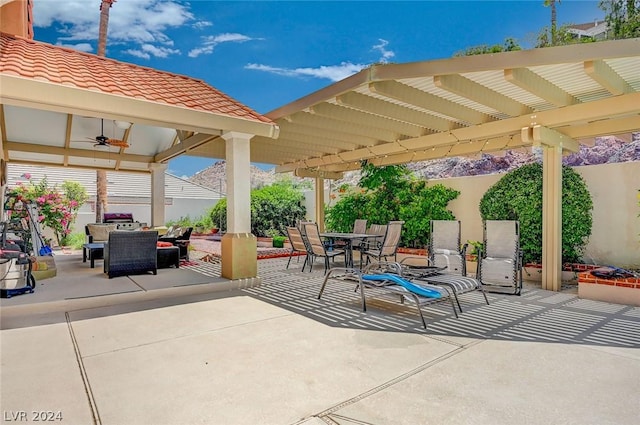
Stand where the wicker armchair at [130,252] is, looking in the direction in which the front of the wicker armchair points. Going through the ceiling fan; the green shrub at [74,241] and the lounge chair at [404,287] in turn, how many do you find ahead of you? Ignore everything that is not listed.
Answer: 2

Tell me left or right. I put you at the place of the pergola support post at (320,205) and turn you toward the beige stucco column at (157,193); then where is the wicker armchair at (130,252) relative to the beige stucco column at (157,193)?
left

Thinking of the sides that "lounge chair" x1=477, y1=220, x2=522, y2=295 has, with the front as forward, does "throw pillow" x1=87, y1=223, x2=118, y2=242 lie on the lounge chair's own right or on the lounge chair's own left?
on the lounge chair's own right

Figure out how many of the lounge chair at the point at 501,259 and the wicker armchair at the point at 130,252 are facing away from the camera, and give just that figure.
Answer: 1

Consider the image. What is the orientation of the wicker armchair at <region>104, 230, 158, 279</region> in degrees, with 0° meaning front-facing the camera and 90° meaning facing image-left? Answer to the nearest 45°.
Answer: approximately 180°

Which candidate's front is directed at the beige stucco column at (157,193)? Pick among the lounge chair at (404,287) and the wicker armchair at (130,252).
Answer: the wicker armchair

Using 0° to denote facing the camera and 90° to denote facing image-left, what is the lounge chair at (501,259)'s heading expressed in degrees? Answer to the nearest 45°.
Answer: approximately 0°

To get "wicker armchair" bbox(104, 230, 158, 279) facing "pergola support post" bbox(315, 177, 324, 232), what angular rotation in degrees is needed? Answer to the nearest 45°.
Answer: approximately 45° to its right

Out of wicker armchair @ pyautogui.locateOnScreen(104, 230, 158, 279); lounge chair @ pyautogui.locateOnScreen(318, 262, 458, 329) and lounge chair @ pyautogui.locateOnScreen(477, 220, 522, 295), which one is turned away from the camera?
the wicker armchair

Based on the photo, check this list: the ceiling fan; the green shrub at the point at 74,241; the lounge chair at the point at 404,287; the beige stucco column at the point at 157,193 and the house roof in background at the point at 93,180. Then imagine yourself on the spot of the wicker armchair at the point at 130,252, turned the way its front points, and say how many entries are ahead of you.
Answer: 4
